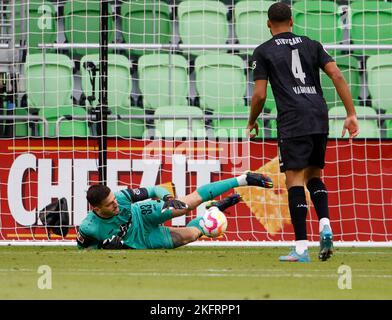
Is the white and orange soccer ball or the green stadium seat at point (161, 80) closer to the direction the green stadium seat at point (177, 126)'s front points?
the white and orange soccer ball

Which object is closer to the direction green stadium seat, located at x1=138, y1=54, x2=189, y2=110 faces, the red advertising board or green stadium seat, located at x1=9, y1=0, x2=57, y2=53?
the red advertising board

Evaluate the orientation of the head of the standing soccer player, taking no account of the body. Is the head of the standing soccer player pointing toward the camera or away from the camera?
away from the camera

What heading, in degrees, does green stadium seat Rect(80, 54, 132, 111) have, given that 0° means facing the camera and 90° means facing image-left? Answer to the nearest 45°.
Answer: approximately 0°

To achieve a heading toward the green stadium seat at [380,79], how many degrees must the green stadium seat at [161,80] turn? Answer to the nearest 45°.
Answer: approximately 90° to its left
